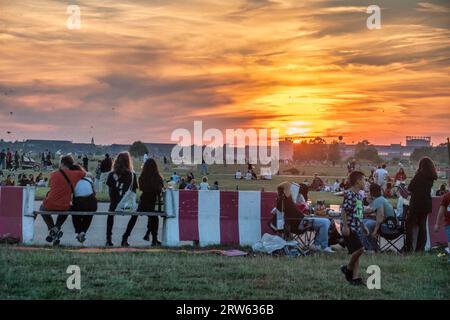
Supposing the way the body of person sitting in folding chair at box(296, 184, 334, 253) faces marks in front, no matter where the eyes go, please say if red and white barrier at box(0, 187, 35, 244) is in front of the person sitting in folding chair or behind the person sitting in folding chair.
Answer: behind

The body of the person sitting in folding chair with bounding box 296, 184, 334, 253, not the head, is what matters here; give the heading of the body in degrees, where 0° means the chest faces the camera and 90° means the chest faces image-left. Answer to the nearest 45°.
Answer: approximately 270°

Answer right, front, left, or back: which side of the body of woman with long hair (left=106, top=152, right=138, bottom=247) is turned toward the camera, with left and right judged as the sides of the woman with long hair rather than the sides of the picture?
back

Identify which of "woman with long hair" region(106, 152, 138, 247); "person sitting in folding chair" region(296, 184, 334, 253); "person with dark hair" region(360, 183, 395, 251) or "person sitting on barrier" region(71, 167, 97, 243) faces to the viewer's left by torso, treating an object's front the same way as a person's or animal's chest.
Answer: the person with dark hair

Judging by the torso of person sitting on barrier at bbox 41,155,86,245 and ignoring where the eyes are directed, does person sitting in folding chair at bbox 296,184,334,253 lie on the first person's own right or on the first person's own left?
on the first person's own right

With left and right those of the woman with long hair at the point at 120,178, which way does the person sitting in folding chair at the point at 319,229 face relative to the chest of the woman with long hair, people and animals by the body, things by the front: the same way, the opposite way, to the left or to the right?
to the right

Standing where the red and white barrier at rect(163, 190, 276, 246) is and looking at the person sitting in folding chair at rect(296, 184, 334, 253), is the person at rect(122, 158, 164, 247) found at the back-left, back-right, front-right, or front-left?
back-right

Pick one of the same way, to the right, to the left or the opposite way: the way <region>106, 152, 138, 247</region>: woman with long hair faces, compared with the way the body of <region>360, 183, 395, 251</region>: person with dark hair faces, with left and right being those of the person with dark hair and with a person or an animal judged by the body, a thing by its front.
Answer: to the right

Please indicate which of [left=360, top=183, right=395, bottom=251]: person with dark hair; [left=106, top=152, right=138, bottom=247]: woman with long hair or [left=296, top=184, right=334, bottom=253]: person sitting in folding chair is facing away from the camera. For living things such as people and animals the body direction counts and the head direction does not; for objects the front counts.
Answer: the woman with long hair

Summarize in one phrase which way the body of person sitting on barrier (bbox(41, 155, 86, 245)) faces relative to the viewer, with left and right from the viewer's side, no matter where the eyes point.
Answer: facing away from the viewer

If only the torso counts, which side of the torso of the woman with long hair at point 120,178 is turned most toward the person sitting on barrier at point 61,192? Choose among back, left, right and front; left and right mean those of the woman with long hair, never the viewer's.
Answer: left

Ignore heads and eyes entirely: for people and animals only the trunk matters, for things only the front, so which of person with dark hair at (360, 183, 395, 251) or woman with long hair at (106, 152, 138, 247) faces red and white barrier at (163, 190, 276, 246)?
the person with dark hair

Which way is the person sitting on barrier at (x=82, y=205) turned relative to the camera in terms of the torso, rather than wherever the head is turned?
away from the camera

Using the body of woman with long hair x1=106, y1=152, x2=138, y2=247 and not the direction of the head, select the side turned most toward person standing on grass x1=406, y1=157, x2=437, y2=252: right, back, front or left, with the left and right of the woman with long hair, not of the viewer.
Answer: right

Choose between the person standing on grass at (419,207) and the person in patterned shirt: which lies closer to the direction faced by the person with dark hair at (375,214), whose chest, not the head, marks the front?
the person in patterned shirt

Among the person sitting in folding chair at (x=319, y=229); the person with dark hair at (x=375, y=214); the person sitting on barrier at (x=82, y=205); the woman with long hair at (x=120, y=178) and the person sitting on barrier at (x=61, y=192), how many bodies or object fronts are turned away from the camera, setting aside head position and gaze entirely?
3
